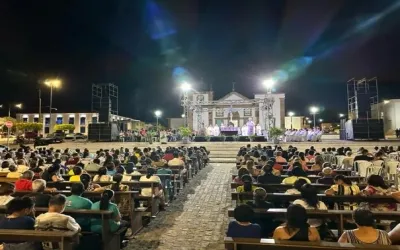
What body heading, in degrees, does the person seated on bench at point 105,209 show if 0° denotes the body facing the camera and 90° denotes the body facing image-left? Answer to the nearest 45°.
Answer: approximately 225°

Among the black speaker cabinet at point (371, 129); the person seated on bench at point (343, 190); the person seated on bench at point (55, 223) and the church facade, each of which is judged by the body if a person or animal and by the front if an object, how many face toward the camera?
2

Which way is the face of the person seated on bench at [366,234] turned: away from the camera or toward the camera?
away from the camera

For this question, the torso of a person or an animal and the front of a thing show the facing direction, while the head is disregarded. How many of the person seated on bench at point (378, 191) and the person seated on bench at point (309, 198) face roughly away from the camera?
2

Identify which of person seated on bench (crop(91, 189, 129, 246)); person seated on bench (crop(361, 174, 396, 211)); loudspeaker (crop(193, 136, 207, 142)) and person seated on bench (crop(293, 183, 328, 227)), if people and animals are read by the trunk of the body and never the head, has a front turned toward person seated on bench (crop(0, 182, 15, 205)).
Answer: the loudspeaker

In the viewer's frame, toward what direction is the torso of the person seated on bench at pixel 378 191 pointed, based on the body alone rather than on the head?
away from the camera

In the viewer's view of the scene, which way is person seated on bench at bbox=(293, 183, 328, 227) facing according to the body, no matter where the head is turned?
away from the camera

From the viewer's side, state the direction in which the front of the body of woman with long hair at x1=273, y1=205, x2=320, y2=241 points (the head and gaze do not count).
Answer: away from the camera

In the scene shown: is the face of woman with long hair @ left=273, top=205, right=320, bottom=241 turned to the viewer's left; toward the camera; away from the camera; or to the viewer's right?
away from the camera

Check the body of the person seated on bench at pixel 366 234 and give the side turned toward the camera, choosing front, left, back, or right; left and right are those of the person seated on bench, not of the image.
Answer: back

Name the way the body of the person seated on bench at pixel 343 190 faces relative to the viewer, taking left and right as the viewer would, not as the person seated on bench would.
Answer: facing away from the viewer

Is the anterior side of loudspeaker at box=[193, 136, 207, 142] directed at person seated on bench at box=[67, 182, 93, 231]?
yes

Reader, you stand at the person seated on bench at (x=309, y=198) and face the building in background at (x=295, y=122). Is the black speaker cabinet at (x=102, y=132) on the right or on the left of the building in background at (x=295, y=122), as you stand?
left

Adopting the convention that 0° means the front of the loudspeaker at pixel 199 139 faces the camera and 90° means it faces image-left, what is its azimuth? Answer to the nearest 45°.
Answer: approximately 0°

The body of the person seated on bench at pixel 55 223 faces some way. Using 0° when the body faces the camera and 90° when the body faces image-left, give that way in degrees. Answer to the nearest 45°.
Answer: approximately 225°

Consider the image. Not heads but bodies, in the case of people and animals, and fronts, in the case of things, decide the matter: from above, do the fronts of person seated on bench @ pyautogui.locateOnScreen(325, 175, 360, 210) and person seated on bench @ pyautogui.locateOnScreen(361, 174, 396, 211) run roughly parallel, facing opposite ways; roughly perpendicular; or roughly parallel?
roughly parallel

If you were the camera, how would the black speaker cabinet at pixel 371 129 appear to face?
facing the viewer
